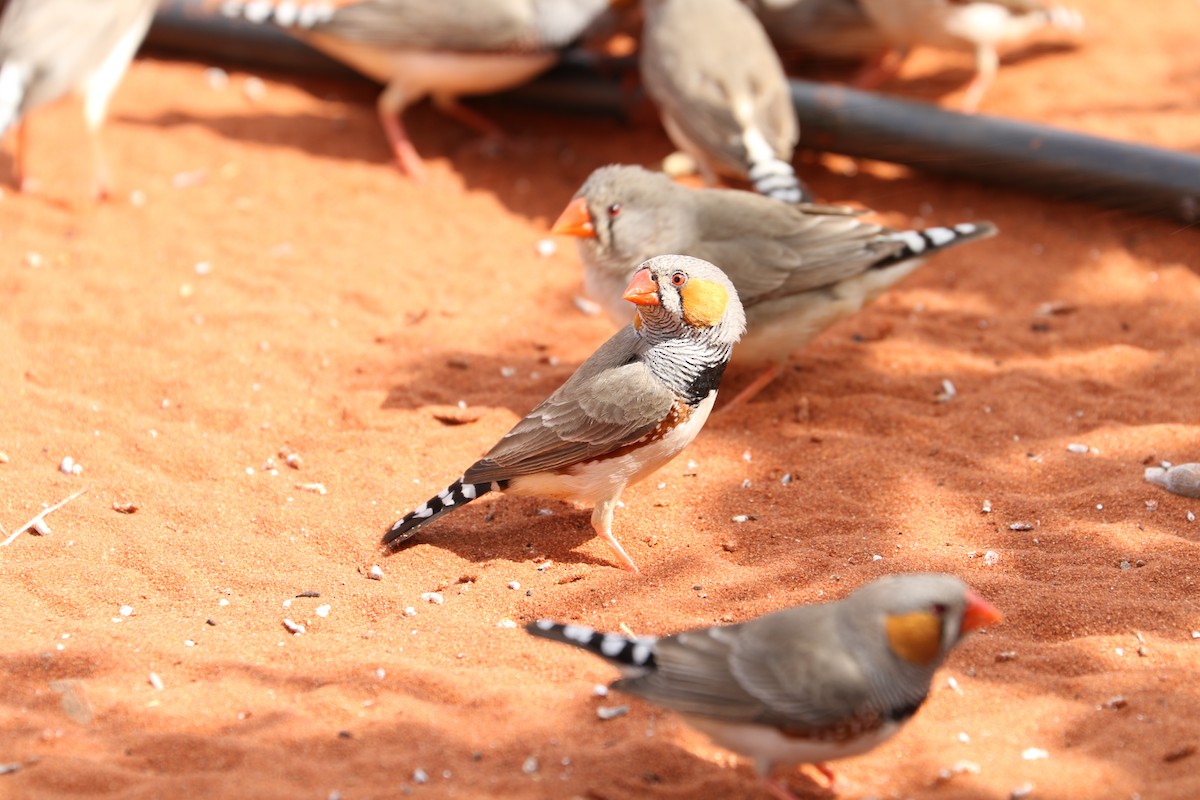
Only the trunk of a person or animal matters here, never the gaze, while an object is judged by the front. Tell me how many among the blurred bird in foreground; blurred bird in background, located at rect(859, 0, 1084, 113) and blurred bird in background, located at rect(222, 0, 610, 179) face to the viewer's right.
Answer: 2

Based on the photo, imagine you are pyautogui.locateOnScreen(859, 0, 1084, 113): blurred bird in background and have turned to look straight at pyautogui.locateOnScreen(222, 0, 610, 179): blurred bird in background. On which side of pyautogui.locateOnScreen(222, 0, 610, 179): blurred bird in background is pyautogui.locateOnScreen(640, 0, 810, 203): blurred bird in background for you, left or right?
left

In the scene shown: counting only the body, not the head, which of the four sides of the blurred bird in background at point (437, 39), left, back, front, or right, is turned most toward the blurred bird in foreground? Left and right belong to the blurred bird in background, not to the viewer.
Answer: right

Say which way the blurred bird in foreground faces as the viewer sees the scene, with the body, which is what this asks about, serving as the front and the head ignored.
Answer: to the viewer's right

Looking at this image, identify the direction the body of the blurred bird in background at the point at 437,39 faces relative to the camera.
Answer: to the viewer's right

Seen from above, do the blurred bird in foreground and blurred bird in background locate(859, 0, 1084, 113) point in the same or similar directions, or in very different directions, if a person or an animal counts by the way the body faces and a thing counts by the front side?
very different directions

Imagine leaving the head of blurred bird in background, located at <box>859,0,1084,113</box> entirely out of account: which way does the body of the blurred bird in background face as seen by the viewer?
to the viewer's left

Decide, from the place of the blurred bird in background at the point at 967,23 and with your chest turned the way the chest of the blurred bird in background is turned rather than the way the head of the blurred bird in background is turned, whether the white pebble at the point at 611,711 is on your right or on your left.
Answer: on your left

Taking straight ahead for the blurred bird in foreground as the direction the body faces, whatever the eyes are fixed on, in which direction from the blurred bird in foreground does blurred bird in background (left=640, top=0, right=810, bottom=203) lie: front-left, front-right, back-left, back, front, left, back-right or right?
left
